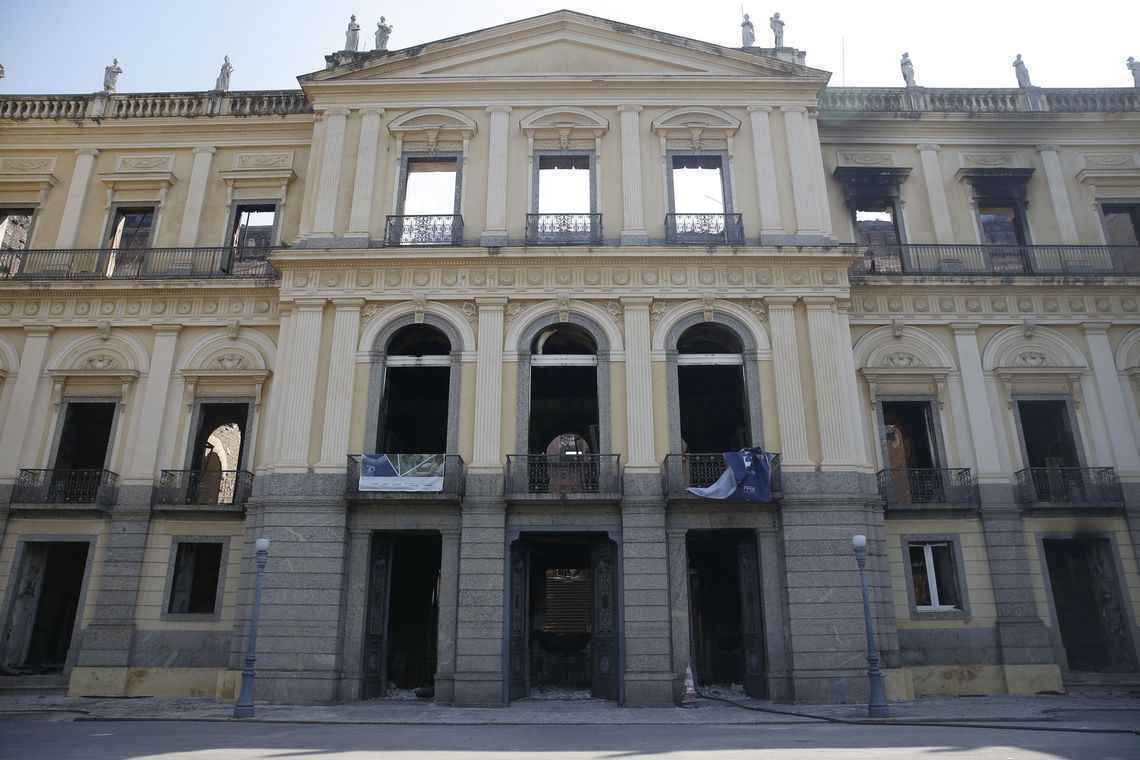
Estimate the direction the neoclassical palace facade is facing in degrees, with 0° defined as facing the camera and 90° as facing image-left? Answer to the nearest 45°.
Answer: approximately 0°
